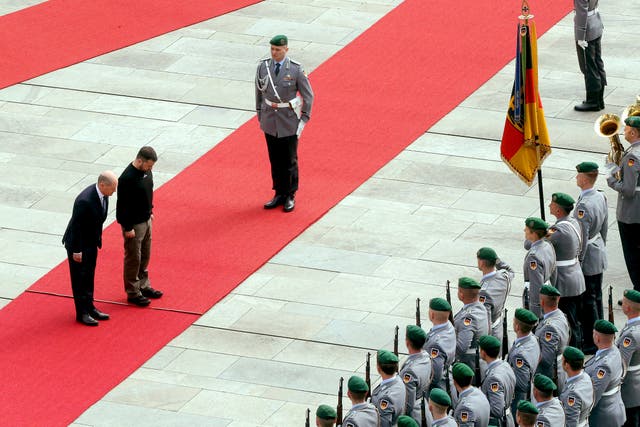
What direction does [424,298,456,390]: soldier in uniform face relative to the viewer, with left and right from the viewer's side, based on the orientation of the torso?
facing away from the viewer and to the left of the viewer

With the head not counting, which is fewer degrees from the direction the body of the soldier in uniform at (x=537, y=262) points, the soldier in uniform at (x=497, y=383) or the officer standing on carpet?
the officer standing on carpet

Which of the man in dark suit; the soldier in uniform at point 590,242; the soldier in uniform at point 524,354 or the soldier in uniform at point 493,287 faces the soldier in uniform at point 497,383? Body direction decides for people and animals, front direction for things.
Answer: the man in dark suit

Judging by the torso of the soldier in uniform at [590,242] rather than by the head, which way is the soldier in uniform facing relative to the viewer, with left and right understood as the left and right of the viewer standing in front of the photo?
facing away from the viewer and to the left of the viewer

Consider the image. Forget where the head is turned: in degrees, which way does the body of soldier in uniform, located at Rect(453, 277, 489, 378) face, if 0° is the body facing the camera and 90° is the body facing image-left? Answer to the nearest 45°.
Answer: approximately 135°

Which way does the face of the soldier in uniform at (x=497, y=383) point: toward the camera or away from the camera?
away from the camera

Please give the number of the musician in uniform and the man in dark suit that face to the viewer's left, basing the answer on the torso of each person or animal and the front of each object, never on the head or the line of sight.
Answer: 1

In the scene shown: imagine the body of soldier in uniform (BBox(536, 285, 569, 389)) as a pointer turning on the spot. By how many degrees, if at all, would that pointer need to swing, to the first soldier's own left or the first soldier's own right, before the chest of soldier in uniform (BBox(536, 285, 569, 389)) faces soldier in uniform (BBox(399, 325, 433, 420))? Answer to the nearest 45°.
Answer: approximately 90° to the first soldier's own left

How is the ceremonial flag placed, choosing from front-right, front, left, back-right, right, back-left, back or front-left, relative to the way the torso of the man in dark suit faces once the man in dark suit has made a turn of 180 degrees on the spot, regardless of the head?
back-right

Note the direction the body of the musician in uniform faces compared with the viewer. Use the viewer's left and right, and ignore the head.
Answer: facing to the left of the viewer

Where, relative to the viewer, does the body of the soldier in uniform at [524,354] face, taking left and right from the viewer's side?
facing away from the viewer and to the left of the viewer

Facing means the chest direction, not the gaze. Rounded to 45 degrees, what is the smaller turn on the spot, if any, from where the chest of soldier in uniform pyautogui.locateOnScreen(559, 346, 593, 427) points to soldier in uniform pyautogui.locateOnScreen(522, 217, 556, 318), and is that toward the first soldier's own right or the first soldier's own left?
approximately 45° to the first soldier's own right

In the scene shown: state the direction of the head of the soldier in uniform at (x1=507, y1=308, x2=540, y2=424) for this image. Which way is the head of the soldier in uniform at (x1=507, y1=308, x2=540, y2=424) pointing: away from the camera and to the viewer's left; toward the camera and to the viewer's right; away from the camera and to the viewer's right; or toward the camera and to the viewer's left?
away from the camera and to the viewer's left

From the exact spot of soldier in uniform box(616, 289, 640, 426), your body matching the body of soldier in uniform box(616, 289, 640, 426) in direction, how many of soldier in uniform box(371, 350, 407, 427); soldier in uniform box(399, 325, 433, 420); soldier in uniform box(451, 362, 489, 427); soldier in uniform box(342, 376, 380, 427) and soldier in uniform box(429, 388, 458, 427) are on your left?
5

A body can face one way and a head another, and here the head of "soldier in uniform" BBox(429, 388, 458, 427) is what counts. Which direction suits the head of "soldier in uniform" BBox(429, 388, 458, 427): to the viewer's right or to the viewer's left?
to the viewer's left

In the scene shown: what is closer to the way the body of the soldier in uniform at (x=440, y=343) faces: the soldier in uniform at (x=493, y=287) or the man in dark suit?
the man in dark suit

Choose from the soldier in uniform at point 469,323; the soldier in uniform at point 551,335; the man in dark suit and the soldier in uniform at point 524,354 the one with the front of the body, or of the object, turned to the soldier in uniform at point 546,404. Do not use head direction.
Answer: the man in dark suit

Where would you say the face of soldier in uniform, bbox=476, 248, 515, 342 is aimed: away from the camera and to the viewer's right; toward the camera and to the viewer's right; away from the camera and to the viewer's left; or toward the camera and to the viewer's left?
away from the camera and to the viewer's left

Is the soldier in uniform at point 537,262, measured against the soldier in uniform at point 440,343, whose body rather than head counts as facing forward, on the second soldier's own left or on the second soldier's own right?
on the second soldier's own right

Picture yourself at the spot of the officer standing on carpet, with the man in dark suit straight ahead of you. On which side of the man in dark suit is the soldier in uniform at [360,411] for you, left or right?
left
